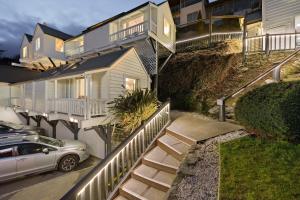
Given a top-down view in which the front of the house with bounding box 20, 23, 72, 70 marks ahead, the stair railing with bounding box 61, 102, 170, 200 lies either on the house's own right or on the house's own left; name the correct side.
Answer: on the house's own left

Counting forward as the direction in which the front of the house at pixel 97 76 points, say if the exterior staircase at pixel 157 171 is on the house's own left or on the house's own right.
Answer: on the house's own left

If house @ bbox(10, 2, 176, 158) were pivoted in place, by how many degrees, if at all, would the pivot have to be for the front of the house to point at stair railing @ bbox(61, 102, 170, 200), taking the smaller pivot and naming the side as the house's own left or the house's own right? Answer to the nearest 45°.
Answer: approximately 45° to the house's own left

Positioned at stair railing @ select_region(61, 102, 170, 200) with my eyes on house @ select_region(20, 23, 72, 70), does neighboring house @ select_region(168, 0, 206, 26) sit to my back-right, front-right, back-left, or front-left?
front-right

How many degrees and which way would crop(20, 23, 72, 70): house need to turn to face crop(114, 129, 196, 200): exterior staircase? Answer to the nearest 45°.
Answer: approximately 45° to its left

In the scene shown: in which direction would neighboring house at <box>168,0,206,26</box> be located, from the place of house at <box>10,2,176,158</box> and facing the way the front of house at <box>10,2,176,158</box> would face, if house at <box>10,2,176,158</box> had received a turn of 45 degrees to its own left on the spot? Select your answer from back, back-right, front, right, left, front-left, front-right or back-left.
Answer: back-left

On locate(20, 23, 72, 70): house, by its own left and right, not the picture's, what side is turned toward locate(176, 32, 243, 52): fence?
left

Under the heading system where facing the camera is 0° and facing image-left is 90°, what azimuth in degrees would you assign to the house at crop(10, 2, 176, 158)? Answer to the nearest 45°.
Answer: approximately 45°

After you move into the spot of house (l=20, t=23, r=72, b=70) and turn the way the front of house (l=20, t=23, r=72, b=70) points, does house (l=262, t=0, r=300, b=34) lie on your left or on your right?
on your left

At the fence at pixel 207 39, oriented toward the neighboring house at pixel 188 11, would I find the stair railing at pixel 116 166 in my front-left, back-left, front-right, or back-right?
back-left

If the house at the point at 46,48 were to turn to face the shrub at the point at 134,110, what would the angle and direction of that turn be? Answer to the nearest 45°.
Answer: approximately 45° to its left

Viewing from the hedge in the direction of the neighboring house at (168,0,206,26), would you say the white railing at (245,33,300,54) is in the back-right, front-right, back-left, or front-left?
front-right
